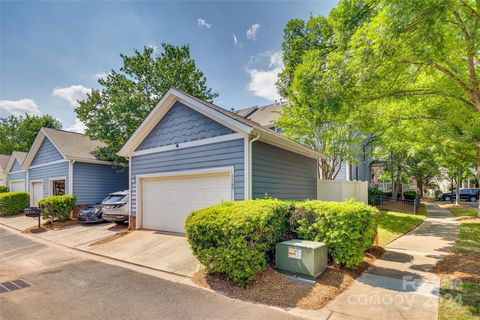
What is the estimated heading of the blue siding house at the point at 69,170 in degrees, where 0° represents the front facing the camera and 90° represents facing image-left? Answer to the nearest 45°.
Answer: approximately 45°

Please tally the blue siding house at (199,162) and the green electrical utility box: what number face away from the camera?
0

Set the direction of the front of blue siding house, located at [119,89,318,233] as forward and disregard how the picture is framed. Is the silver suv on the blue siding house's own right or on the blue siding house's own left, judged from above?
on the blue siding house's own right

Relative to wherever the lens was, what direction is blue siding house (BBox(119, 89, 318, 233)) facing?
facing the viewer and to the left of the viewer

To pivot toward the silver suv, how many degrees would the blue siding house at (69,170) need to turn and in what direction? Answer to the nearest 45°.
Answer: approximately 45° to its left

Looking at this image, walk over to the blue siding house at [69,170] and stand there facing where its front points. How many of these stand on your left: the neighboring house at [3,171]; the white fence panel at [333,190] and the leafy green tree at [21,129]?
1

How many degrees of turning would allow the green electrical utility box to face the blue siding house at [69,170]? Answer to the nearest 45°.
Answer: approximately 90° to its right

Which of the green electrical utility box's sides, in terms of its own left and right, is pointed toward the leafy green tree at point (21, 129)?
right
